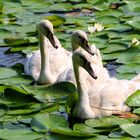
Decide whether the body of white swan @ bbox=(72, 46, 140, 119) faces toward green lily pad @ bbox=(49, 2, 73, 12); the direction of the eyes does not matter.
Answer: no

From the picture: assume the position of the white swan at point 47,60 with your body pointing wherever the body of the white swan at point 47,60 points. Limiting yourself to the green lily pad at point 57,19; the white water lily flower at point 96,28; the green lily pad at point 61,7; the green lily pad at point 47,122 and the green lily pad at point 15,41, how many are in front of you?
1

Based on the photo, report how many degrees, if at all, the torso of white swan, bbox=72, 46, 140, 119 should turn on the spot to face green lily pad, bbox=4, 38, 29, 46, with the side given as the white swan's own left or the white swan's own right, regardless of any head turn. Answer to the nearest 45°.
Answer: approximately 90° to the white swan's own right

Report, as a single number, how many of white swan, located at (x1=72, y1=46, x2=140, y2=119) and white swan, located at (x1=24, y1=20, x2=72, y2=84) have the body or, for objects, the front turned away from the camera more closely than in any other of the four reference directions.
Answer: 0

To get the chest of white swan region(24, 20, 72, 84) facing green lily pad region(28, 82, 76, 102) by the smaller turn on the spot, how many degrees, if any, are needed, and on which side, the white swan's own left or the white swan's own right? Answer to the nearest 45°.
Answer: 0° — it already faces it

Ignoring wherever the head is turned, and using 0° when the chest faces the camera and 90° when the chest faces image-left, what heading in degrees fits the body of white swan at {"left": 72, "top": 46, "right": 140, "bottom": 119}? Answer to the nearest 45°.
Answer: approximately 45°

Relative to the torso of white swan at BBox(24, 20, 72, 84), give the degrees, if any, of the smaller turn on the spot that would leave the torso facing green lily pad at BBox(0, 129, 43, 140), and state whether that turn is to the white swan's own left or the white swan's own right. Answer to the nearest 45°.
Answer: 0° — it already faces it

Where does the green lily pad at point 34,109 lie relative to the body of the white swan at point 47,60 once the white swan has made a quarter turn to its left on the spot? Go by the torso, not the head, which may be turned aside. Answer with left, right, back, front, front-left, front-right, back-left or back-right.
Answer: right

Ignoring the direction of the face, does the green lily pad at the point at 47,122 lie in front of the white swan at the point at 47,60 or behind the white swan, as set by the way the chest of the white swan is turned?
in front

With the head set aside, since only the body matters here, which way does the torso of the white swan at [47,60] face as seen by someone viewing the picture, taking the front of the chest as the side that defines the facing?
toward the camera

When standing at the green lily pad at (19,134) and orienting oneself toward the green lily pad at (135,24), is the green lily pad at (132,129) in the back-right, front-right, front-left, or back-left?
front-right

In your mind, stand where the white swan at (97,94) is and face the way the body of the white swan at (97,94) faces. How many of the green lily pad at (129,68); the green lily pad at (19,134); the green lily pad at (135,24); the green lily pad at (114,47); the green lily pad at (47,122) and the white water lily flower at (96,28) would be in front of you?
2

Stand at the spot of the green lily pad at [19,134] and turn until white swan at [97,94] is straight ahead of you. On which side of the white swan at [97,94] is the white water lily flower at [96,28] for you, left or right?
left

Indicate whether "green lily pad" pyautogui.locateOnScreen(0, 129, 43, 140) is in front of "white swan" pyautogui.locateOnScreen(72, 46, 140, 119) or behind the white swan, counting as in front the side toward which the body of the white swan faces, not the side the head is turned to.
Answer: in front

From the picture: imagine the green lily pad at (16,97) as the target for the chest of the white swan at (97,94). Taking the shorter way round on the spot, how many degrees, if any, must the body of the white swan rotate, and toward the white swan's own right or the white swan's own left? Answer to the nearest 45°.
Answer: approximately 45° to the white swan's own right
